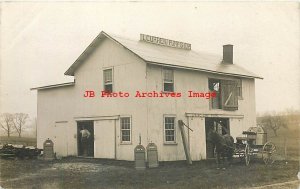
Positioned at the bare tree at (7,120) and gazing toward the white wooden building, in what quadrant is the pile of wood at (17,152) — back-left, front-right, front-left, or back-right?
front-right

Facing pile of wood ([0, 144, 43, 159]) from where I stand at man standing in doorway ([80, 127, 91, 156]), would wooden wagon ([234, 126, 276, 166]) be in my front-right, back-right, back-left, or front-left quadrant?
back-left

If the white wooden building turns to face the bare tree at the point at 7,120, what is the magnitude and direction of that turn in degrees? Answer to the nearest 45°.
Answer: approximately 180°

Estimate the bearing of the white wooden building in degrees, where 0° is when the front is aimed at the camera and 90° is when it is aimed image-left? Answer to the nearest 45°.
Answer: approximately 315°

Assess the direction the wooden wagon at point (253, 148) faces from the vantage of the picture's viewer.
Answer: facing the viewer and to the left of the viewer

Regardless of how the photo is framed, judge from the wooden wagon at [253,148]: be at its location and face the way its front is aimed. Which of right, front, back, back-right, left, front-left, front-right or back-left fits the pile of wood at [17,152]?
front-right

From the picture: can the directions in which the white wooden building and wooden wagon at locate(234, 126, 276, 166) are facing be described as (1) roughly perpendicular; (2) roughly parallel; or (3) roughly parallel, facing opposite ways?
roughly perpendicular
